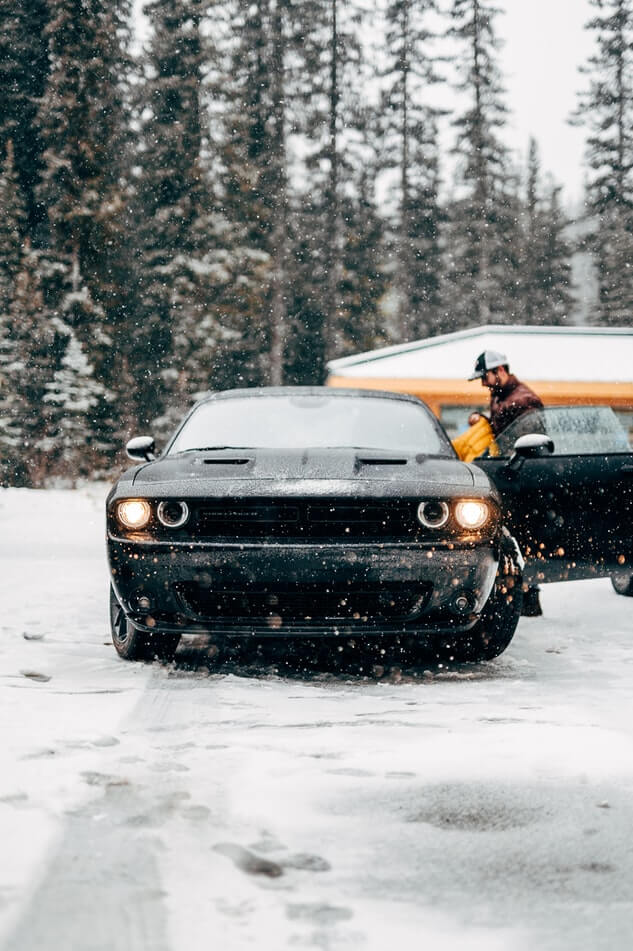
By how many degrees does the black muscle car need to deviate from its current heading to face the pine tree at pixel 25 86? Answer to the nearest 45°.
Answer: approximately 180°

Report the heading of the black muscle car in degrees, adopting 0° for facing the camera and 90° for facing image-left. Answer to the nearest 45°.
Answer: approximately 0°

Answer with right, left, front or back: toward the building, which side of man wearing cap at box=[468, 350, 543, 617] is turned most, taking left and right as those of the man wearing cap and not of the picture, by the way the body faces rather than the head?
right

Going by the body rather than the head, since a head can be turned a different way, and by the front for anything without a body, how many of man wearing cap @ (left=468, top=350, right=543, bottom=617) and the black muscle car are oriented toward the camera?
1

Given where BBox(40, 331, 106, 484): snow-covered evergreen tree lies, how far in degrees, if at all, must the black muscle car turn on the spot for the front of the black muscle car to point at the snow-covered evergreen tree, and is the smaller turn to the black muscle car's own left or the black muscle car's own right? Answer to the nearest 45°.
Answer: approximately 180°

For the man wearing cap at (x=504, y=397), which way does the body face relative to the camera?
to the viewer's left

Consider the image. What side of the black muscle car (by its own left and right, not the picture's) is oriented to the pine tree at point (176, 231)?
back

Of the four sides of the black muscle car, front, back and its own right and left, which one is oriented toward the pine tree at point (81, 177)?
back

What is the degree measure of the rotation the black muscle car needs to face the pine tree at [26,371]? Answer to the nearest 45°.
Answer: approximately 180°

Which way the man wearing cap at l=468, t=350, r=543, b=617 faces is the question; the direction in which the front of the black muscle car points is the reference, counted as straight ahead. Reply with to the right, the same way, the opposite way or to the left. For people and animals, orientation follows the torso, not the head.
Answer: to the right
